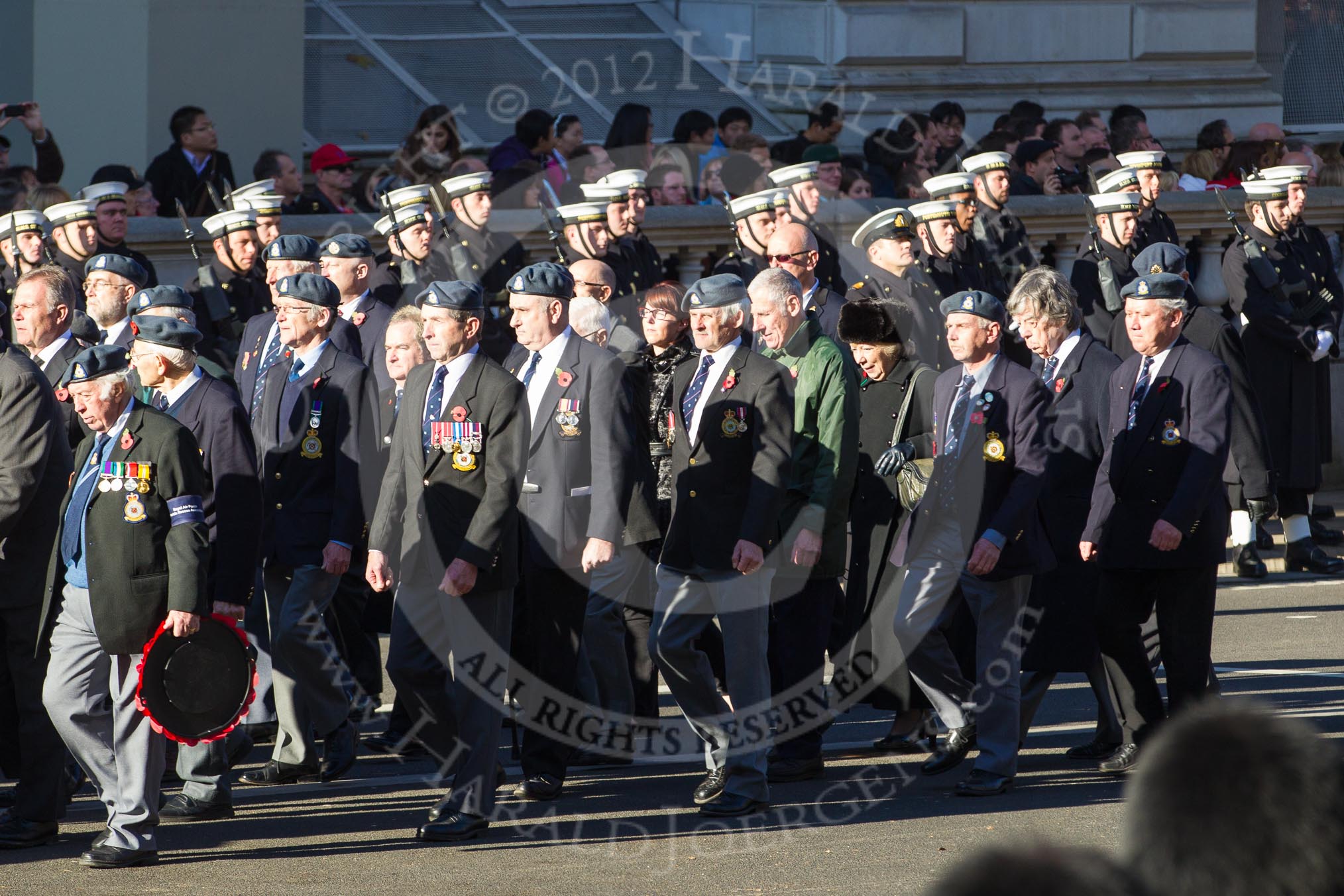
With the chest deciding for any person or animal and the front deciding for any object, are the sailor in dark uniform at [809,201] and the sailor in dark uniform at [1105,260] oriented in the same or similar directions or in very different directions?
same or similar directions

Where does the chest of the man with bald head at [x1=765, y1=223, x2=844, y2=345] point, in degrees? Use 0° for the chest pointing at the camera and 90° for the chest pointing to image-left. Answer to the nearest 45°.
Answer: approximately 45°

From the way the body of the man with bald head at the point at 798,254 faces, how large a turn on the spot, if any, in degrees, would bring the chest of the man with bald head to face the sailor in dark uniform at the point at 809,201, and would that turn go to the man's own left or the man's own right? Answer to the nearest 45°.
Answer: approximately 135° to the man's own right

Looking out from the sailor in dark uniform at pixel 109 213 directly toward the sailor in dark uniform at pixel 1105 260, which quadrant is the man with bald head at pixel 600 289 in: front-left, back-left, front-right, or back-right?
front-right

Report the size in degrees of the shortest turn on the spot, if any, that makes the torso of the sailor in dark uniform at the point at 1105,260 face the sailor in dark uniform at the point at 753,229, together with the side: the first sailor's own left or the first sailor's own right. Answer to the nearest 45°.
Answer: approximately 90° to the first sailor's own right

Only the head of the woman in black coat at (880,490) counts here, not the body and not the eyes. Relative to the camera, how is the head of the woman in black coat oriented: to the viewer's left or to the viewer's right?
to the viewer's left

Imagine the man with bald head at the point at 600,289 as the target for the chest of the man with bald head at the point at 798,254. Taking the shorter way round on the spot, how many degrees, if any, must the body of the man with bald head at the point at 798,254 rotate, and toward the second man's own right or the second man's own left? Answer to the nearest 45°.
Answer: approximately 45° to the second man's own right

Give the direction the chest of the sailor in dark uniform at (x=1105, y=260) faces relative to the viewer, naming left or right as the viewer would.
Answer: facing the viewer and to the right of the viewer

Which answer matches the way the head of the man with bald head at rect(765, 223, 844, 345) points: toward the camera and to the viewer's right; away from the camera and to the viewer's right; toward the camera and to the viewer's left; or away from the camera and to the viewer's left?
toward the camera and to the viewer's left

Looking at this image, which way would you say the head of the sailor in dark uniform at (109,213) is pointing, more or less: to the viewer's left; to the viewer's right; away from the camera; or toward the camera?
toward the camera

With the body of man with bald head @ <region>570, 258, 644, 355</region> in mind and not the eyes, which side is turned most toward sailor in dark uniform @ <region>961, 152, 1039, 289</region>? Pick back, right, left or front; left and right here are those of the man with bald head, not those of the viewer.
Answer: back

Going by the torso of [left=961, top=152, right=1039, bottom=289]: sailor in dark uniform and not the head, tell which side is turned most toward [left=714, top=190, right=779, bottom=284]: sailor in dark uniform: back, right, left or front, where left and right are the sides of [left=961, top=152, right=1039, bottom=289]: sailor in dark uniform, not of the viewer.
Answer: right

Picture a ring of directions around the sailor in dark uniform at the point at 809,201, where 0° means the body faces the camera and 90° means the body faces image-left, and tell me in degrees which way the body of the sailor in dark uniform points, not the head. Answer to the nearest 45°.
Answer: approximately 315°

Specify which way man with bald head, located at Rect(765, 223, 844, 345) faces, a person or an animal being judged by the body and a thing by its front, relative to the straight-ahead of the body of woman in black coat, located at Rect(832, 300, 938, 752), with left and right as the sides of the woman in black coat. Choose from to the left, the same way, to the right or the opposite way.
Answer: the same way

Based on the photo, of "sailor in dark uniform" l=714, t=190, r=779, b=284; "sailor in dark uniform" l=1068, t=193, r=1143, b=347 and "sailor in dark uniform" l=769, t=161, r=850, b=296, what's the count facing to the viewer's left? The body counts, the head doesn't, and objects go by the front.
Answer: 0
